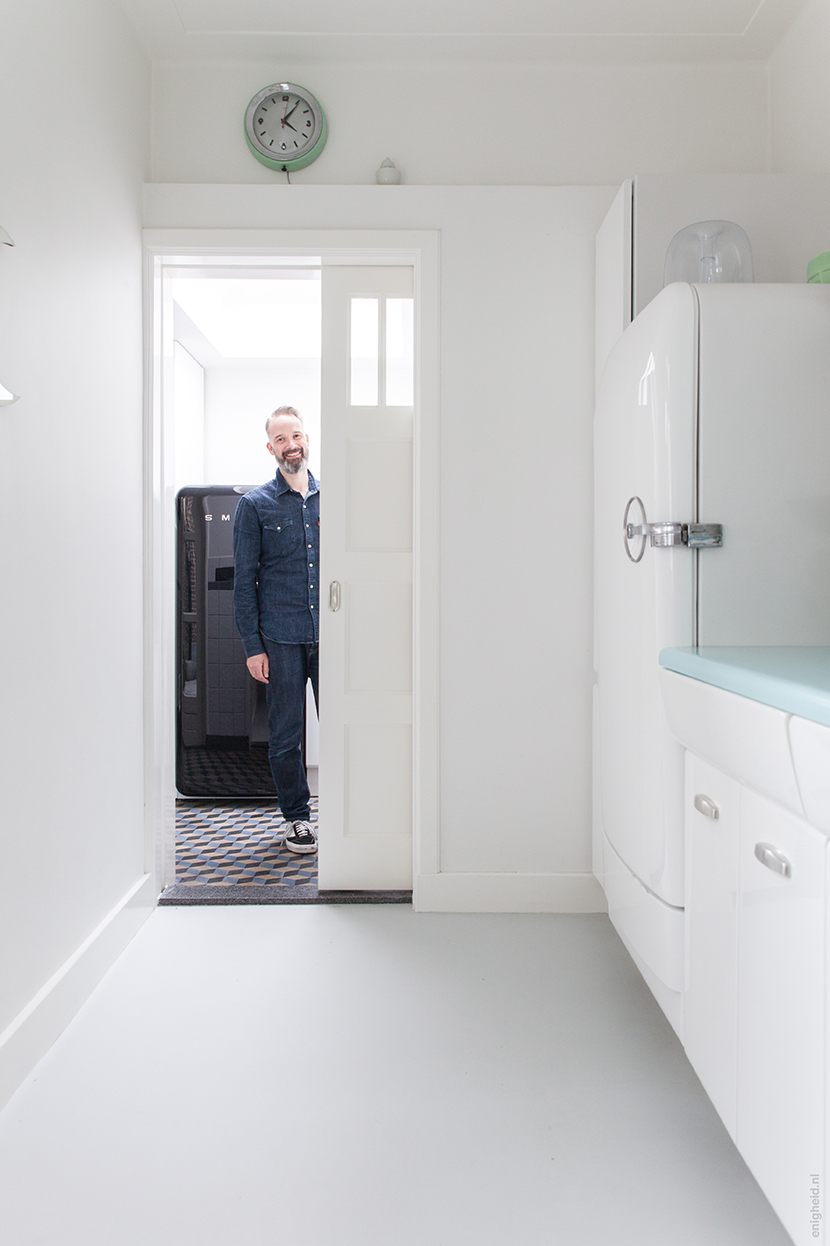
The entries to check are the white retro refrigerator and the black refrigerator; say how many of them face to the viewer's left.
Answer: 1

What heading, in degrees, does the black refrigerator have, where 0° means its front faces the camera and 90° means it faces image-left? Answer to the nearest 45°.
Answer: approximately 0°

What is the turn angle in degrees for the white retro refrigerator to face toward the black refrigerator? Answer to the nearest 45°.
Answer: approximately 45° to its right

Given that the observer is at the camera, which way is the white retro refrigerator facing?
facing to the left of the viewer

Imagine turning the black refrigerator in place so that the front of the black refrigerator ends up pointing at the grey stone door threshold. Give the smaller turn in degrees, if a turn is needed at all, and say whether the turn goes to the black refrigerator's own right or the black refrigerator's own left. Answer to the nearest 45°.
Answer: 0° — it already faces it
